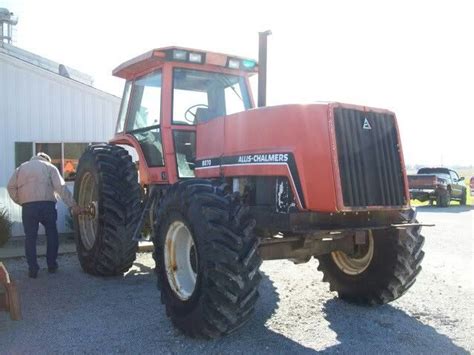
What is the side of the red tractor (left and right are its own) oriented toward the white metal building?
back

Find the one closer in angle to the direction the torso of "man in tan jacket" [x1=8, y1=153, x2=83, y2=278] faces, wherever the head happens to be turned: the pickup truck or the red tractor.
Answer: the pickup truck

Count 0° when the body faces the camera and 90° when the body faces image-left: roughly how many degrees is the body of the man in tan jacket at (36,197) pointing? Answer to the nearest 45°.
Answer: approximately 180°

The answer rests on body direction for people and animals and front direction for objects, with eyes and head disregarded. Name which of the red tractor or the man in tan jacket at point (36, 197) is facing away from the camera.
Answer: the man in tan jacket

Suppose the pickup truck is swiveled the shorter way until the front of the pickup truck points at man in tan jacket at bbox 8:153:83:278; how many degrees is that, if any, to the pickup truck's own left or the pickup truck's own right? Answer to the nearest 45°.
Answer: approximately 135° to the pickup truck's own right

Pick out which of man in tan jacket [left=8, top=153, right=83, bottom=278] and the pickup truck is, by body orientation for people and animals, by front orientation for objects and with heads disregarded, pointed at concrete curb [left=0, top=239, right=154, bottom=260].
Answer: the man in tan jacket

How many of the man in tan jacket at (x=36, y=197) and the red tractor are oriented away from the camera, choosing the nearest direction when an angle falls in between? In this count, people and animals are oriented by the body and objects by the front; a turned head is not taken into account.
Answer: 1

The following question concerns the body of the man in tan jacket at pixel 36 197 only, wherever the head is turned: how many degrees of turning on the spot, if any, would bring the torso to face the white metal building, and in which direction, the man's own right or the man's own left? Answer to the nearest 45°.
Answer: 0° — they already face it

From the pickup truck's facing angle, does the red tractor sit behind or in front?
behind

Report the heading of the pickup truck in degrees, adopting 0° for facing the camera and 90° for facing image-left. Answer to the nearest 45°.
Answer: approximately 225°
